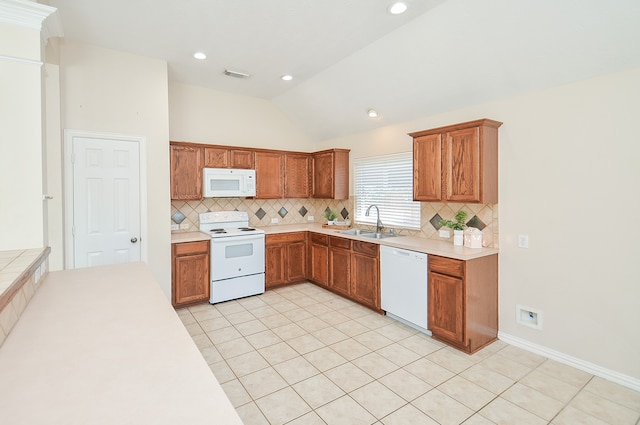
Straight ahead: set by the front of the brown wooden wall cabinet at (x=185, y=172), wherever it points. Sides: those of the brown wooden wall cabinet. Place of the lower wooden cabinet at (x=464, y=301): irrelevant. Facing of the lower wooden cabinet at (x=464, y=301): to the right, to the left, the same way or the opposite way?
to the right

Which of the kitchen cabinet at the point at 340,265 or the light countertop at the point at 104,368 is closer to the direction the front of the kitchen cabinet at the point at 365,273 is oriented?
the light countertop

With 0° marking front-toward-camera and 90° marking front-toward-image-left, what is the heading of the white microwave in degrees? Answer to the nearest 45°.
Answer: approximately 0°

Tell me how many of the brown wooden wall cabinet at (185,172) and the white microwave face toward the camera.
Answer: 2

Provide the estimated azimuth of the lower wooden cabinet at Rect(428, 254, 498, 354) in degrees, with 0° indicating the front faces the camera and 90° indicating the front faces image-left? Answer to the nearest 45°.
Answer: approximately 45°

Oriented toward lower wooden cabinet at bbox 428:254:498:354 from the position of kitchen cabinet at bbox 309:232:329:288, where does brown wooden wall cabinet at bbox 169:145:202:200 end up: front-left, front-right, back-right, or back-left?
back-right

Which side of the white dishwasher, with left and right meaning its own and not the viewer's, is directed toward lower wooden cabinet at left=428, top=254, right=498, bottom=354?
left

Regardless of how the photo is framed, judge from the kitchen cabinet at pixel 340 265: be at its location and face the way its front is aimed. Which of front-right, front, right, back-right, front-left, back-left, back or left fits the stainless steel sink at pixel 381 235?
back-left
